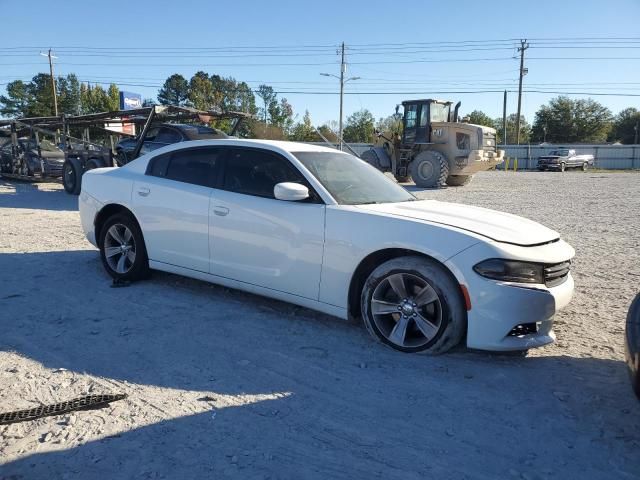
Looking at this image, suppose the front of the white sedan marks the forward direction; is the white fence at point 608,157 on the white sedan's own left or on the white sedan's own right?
on the white sedan's own left

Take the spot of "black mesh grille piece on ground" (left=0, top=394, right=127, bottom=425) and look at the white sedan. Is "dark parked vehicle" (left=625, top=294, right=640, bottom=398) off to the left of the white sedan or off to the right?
right

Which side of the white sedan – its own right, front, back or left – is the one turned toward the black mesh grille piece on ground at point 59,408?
right

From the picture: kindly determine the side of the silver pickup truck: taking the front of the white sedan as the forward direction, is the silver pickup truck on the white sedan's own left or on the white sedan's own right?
on the white sedan's own left

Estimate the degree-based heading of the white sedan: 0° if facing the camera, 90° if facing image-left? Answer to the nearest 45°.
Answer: approximately 315°

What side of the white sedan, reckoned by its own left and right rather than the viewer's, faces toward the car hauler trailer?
back

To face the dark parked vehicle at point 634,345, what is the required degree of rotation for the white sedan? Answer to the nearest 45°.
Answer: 0° — it already faces it

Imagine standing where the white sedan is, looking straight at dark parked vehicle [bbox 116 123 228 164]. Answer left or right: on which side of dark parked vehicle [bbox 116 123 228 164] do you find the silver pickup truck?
right

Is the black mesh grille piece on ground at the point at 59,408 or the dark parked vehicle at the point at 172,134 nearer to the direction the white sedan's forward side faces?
the black mesh grille piece on ground

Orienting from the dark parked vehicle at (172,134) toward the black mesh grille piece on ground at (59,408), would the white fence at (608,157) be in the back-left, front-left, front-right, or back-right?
back-left
